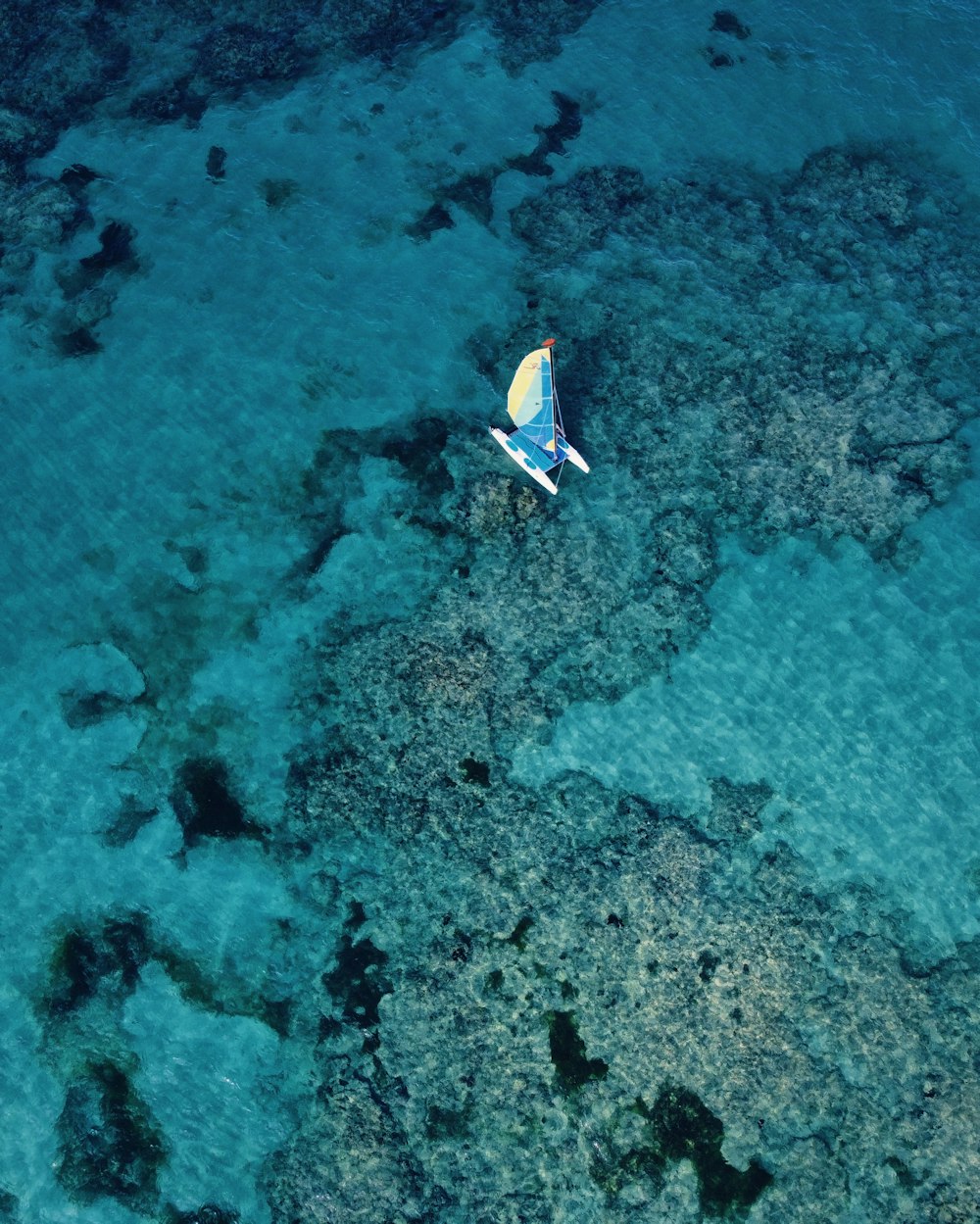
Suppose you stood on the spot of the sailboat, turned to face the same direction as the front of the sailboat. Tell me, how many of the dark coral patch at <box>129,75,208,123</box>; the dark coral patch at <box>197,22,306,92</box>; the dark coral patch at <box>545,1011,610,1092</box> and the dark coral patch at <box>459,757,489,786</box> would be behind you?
2

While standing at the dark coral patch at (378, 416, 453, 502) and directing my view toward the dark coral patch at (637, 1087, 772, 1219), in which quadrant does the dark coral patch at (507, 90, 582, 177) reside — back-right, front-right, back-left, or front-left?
back-left

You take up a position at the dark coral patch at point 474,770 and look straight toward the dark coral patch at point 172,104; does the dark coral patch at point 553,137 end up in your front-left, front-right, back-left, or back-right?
front-right

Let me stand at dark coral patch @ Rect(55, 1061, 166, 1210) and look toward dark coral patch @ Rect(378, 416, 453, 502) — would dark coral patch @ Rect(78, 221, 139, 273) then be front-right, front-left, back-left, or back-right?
front-left

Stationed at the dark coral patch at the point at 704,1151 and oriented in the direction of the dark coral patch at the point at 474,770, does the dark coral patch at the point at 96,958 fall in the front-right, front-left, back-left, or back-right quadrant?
front-left

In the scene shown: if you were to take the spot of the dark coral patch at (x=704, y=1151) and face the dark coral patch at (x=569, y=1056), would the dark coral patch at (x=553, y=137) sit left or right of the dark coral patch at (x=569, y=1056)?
right
